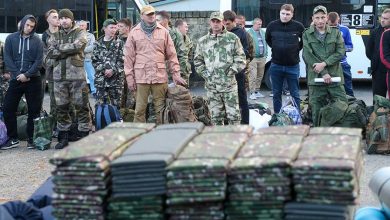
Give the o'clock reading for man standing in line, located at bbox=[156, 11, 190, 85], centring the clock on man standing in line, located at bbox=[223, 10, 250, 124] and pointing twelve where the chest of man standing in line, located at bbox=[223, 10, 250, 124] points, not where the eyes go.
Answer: man standing in line, located at bbox=[156, 11, 190, 85] is roughly at 2 o'clock from man standing in line, located at bbox=[223, 10, 250, 124].

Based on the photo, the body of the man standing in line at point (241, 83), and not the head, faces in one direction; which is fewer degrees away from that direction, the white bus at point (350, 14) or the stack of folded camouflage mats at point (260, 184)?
the stack of folded camouflage mats

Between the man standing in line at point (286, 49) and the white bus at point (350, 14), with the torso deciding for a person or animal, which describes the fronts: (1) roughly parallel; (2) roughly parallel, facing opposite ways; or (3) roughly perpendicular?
roughly perpendicular

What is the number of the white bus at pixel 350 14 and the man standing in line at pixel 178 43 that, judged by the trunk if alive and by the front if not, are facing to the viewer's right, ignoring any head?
1

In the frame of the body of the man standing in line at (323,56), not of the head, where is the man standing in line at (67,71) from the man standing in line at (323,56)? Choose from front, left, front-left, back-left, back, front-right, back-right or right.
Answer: right

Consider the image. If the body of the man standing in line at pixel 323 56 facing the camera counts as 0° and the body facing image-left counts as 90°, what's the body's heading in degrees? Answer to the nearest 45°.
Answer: approximately 0°

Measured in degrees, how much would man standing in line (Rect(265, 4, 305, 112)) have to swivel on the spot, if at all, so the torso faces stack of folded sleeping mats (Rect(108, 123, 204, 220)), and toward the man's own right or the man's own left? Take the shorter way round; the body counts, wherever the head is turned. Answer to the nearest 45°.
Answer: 0° — they already face it

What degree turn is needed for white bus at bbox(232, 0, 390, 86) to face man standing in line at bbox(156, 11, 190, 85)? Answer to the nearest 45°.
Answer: approximately 135° to its right

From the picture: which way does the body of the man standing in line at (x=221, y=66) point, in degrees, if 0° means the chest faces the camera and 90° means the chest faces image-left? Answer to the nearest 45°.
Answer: approximately 0°

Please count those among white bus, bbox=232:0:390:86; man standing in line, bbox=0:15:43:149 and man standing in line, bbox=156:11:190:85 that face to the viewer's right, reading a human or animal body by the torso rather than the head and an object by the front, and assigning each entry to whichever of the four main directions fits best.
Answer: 1

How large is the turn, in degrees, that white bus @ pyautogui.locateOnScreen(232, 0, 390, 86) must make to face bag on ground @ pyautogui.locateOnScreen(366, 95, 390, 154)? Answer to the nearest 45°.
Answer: approximately 90° to its right

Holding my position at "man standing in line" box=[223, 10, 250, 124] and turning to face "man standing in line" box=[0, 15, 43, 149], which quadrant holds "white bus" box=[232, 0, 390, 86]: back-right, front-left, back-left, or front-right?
back-right

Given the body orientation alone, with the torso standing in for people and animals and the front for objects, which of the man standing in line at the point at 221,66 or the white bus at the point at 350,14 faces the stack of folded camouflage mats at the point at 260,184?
the man standing in line

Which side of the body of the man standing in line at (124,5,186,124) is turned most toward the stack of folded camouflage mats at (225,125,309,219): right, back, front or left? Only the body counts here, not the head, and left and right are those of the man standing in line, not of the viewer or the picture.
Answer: front

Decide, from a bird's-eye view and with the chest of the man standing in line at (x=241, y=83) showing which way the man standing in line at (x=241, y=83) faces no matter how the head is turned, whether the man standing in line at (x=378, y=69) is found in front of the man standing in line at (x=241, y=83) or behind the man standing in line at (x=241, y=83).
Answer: behind

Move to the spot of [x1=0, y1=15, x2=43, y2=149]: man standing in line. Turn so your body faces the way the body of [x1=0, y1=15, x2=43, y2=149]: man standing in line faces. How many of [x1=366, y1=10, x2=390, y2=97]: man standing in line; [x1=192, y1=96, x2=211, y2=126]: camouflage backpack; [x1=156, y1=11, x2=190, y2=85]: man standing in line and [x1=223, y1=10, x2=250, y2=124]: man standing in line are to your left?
4
